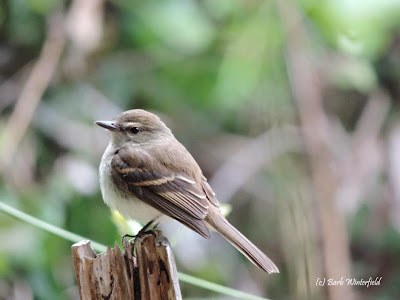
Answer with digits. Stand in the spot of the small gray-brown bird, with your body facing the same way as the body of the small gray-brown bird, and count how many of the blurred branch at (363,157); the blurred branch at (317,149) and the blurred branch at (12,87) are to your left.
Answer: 0

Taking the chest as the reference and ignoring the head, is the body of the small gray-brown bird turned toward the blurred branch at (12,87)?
no

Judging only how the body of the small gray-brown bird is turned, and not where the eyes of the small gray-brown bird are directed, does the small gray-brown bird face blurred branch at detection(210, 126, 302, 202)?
no

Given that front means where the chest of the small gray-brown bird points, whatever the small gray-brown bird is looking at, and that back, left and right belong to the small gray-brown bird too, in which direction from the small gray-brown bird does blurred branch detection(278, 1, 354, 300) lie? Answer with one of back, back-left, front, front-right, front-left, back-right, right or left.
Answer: back-right

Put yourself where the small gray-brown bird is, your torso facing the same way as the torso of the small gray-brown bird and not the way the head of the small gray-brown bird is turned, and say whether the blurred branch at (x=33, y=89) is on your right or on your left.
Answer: on your right

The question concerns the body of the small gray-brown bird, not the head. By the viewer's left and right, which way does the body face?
facing to the left of the viewer

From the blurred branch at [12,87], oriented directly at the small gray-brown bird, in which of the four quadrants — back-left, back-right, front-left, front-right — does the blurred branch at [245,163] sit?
front-left

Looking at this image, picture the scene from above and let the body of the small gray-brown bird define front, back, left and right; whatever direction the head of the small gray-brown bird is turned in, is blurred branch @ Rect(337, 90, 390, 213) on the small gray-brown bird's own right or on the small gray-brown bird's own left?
on the small gray-brown bird's own right

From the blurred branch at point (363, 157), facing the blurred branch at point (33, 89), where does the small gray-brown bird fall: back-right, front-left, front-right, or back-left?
front-left
